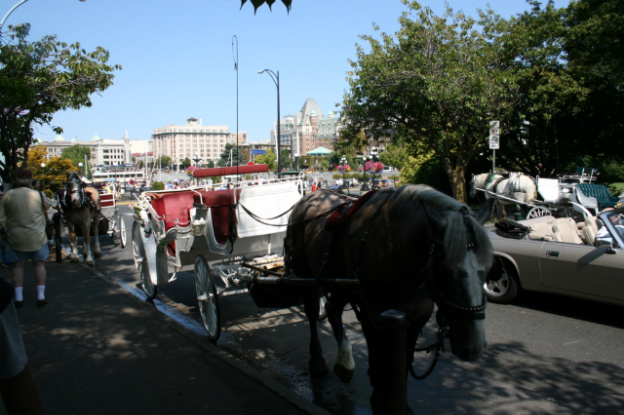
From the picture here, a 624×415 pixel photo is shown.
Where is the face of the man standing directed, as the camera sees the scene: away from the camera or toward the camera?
away from the camera

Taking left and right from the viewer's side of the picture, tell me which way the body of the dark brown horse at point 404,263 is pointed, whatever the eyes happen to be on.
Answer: facing the viewer and to the right of the viewer

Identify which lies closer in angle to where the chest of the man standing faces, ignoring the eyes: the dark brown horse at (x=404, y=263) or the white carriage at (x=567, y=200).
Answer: the white carriage

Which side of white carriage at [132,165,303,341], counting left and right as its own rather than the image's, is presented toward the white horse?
left

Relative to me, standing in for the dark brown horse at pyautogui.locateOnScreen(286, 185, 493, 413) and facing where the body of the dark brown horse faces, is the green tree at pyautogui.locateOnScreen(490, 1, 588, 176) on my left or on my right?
on my left

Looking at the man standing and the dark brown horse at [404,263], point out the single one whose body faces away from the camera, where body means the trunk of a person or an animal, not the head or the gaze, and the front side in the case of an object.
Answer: the man standing

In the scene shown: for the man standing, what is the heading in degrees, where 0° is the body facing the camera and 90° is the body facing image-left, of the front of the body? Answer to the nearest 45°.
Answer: approximately 180°
